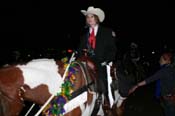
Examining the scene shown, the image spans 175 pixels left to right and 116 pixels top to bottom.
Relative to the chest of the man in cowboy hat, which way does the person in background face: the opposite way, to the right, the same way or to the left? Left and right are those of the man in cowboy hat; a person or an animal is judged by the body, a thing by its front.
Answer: to the right

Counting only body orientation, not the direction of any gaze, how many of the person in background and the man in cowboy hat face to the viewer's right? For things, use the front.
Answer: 0

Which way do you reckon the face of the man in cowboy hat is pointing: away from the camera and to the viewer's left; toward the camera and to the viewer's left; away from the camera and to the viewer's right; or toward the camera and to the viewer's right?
toward the camera and to the viewer's left

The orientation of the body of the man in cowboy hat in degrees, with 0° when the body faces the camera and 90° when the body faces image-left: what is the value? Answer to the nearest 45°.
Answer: approximately 45°

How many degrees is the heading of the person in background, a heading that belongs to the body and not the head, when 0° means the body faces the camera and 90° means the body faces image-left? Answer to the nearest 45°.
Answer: approximately 135°
